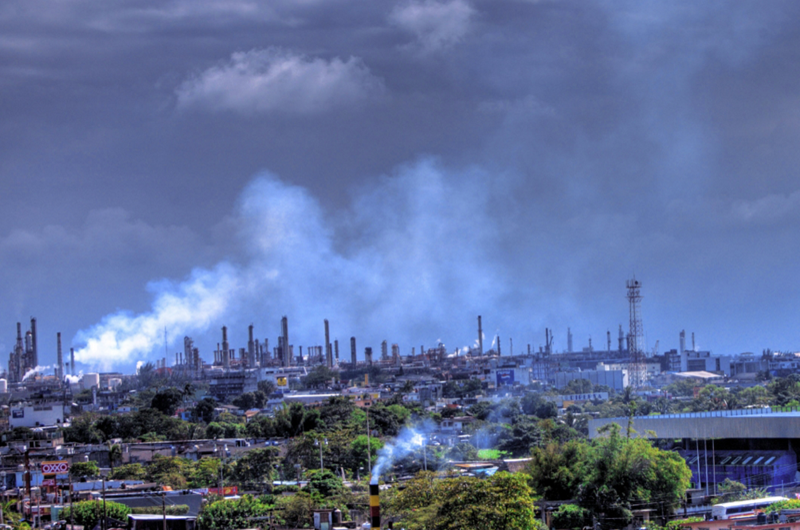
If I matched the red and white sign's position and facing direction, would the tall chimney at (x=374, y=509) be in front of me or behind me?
in front

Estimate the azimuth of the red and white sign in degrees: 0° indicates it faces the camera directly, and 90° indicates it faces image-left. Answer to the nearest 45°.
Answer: approximately 0°

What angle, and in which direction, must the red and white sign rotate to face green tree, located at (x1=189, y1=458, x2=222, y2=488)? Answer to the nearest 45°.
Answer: approximately 135° to its left

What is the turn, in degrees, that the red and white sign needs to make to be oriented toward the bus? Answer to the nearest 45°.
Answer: approximately 45° to its left

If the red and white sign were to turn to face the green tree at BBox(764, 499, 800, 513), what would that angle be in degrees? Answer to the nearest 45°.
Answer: approximately 45° to its left
